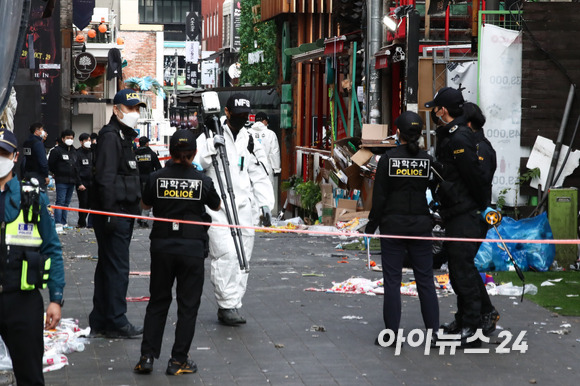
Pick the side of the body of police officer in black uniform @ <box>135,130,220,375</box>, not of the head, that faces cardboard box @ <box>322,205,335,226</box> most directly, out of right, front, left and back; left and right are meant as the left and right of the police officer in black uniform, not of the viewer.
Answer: front

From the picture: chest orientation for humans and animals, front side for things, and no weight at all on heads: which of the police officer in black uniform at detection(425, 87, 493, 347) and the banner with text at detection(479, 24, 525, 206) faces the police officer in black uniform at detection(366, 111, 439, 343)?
the police officer in black uniform at detection(425, 87, 493, 347)

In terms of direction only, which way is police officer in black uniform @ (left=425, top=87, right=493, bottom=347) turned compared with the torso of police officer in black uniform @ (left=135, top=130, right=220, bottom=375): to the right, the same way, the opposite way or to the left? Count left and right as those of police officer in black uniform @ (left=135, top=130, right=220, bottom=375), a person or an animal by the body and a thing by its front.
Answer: to the left

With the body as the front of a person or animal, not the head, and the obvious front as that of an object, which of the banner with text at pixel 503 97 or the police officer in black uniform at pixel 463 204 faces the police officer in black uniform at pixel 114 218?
the police officer in black uniform at pixel 463 204

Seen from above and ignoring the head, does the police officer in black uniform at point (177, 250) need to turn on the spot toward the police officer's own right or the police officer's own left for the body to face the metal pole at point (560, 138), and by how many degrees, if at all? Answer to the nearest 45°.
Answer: approximately 45° to the police officer's own right

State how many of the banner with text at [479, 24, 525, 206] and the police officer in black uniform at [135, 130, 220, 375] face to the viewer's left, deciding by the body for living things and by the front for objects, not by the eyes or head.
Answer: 0

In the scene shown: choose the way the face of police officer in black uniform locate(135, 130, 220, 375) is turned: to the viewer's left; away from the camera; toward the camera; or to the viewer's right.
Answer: away from the camera

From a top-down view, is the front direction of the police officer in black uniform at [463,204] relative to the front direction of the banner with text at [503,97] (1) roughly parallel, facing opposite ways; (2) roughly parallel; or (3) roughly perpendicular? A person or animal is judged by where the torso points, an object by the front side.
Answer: roughly perpendicular

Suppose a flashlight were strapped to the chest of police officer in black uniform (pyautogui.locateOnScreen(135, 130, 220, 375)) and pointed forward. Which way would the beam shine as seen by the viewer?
away from the camera

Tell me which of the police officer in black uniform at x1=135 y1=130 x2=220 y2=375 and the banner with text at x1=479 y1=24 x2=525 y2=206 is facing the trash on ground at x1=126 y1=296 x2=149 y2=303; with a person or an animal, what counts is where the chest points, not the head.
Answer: the police officer in black uniform

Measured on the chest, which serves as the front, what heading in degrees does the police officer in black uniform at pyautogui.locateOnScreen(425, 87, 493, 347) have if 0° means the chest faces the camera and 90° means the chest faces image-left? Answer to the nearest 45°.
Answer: approximately 90°

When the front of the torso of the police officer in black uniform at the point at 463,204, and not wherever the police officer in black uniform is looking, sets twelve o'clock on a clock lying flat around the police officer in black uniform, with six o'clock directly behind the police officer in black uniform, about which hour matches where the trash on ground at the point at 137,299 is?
The trash on ground is roughly at 1 o'clock from the police officer in black uniform.

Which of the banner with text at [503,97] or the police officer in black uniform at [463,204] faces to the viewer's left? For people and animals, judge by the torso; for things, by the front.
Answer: the police officer in black uniform

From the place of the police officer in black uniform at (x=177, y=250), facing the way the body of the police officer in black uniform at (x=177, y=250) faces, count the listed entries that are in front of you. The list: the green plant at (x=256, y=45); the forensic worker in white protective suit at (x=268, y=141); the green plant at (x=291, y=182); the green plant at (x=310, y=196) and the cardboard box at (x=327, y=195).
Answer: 5
